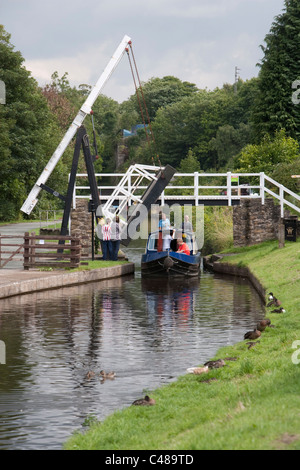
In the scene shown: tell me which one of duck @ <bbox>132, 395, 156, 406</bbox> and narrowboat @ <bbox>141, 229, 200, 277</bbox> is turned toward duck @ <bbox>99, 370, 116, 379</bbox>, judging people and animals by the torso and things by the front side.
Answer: the narrowboat

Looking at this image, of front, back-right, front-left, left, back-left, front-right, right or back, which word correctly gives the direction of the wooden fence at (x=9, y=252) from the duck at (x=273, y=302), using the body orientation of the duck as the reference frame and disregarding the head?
front-right

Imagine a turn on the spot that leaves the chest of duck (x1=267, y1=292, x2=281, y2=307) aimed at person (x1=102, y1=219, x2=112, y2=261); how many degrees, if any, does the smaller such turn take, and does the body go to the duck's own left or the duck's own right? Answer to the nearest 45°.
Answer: approximately 45° to the duck's own right

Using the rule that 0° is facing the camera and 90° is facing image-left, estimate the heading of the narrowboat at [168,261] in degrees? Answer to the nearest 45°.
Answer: approximately 0°

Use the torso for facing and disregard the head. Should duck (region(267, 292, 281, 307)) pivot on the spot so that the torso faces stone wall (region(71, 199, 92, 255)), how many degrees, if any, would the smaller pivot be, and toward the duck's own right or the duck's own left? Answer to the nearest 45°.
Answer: approximately 45° to the duck's own right

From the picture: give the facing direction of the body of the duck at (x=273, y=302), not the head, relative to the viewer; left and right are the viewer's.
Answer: facing to the left of the viewer

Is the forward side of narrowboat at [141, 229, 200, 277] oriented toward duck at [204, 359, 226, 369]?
yes

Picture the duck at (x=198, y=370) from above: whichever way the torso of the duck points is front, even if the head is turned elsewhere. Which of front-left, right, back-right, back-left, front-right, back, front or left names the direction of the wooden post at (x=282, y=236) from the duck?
right

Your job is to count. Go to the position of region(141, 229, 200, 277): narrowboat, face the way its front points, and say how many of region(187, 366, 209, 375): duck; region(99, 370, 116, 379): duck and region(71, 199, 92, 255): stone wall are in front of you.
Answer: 2

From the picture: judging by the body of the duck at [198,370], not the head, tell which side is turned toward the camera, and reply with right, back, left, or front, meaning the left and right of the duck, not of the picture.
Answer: left
